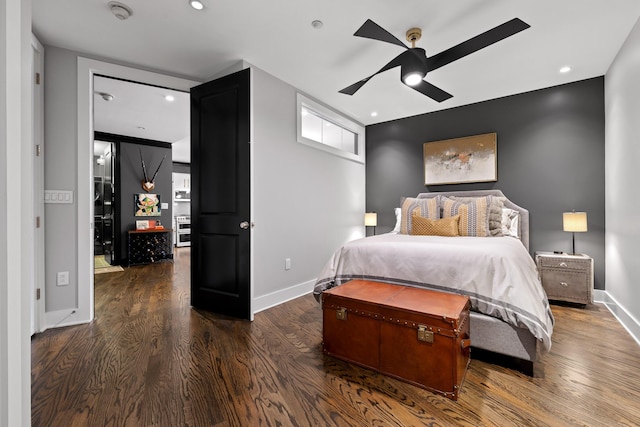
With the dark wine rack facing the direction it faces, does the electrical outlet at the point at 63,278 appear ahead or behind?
ahead

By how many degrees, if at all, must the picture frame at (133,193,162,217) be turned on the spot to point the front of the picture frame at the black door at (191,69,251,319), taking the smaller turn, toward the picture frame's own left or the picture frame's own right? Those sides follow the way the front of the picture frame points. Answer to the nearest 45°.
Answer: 0° — it already faces it

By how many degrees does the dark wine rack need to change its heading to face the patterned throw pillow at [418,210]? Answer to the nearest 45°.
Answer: approximately 45° to its left

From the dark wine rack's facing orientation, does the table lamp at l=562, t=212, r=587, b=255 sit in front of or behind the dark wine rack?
in front

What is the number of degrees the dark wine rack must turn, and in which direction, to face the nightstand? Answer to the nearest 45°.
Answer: approximately 45° to its left

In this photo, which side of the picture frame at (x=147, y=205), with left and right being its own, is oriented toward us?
front

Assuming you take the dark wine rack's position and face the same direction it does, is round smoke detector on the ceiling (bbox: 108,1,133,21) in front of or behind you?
in front

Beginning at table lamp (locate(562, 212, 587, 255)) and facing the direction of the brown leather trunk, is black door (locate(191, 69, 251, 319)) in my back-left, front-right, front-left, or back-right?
front-right

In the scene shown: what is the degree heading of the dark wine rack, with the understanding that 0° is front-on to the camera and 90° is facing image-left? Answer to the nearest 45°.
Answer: approximately 0°
